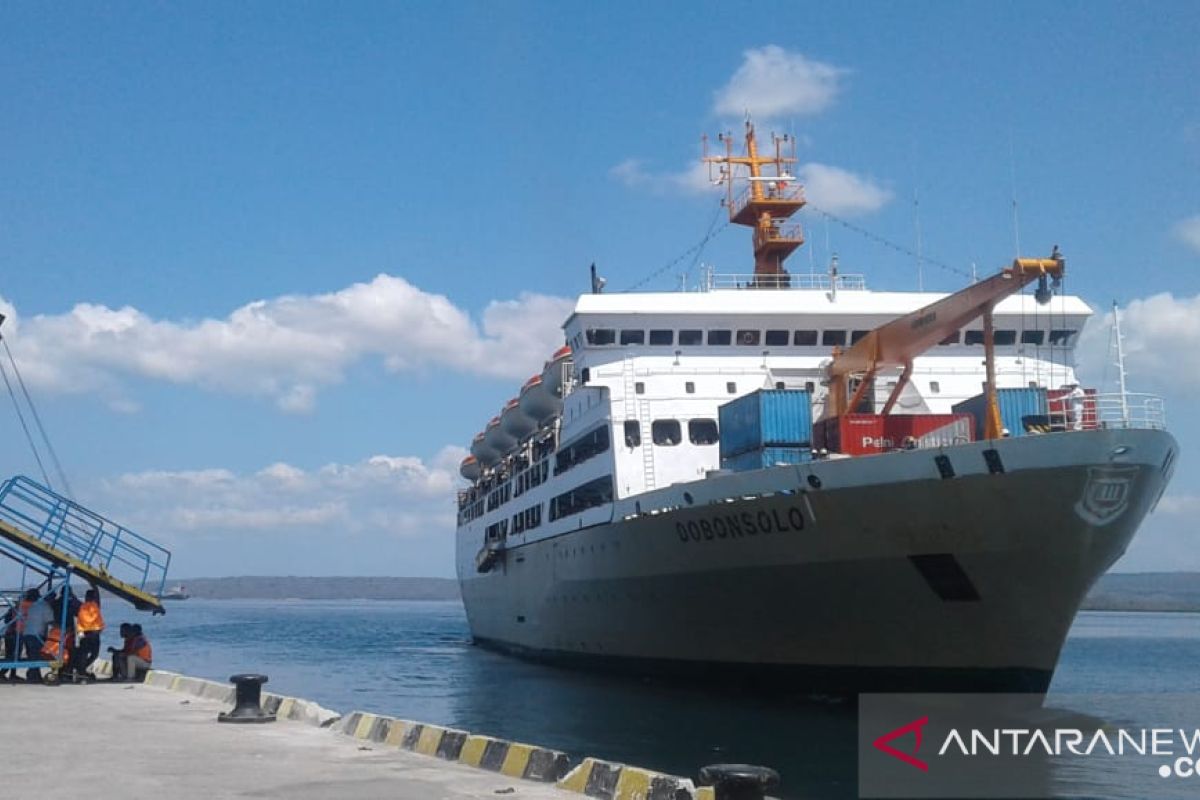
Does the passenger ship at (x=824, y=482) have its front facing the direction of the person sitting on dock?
no

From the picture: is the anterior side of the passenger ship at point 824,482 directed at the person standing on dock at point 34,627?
no

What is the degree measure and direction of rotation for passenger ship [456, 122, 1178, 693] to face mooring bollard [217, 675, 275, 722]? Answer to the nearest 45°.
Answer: approximately 90° to its right

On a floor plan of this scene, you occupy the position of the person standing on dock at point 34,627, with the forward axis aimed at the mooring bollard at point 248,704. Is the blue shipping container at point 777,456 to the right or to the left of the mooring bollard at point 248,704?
left

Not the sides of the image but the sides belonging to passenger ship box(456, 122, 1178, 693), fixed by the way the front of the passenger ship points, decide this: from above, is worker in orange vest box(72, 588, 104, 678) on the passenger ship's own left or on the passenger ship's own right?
on the passenger ship's own right

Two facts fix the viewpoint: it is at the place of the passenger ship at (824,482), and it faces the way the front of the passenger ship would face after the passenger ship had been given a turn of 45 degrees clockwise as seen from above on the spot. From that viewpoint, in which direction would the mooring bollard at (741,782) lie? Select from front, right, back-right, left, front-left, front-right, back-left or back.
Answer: front

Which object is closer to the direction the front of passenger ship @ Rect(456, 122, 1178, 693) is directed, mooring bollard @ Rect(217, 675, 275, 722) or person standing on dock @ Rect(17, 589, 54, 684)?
the mooring bollard

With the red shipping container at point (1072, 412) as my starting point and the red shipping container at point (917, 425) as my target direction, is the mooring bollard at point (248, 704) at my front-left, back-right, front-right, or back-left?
front-left

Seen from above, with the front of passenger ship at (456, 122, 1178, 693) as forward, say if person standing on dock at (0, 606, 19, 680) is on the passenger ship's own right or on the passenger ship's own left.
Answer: on the passenger ship's own right

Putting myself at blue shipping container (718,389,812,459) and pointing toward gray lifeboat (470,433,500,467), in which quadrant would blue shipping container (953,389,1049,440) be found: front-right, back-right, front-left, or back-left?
back-right
